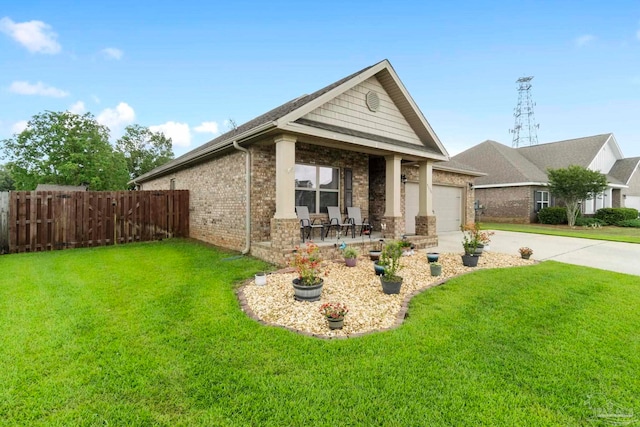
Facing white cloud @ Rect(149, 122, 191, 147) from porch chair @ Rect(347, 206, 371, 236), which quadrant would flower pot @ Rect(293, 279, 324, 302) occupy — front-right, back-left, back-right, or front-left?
back-left

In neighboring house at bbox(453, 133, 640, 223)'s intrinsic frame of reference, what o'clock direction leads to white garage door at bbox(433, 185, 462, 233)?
The white garage door is roughly at 2 o'clock from the neighboring house.

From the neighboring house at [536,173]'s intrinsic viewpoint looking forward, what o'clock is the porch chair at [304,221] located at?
The porch chair is roughly at 2 o'clock from the neighboring house.

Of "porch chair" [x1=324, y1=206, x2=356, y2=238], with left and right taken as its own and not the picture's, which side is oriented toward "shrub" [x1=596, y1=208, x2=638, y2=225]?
left

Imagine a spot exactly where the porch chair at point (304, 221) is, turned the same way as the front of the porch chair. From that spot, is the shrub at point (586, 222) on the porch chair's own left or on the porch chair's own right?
on the porch chair's own left

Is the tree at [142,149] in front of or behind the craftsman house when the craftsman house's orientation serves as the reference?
behind

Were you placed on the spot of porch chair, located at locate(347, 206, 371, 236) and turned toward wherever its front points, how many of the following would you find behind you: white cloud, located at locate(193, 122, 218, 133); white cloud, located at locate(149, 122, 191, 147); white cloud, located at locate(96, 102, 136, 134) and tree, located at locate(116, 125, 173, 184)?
4

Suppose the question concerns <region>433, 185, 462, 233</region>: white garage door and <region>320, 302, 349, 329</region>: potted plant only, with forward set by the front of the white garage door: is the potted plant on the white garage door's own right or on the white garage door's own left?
on the white garage door's own right

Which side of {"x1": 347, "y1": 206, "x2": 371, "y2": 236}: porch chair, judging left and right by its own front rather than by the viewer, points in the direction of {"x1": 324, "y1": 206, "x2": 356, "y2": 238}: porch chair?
right

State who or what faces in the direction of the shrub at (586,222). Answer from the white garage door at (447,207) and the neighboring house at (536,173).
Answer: the neighboring house

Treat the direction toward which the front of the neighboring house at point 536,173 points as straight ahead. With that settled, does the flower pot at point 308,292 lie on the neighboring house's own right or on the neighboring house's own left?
on the neighboring house's own right

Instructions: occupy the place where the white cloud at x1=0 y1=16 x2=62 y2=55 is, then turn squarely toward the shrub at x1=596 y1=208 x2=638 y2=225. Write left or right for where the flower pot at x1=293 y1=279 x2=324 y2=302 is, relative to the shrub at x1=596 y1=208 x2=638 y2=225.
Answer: right

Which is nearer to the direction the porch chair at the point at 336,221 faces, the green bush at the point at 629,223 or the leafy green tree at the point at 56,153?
the green bush

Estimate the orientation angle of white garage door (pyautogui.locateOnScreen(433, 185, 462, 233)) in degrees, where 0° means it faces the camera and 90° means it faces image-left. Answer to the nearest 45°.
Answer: approximately 315°
